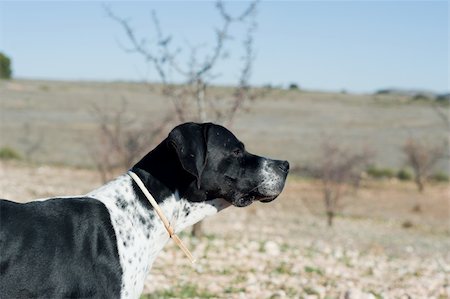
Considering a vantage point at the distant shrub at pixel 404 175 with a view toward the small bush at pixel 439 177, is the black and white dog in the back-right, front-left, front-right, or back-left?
back-right

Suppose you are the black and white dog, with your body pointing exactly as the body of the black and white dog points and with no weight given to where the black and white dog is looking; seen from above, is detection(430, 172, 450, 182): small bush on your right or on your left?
on your left

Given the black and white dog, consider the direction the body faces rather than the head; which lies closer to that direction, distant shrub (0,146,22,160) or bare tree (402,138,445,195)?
the bare tree

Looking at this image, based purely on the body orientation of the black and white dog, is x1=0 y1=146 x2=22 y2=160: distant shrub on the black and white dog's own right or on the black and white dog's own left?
on the black and white dog's own left

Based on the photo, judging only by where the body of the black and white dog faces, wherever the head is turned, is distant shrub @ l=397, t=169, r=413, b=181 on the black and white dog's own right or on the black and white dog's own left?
on the black and white dog's own left

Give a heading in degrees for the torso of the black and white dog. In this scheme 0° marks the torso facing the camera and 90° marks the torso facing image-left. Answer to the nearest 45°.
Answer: approximately 270°

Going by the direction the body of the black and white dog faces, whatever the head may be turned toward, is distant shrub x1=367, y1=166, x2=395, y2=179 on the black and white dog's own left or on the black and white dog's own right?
on the black and white dog's own left
